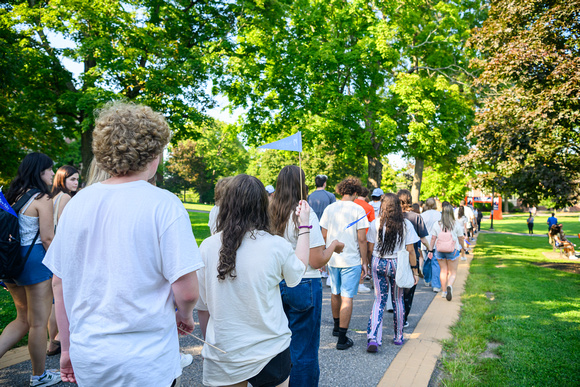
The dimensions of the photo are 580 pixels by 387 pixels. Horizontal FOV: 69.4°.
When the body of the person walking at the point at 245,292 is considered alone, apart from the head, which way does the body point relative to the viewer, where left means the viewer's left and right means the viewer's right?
facing away from the viewer

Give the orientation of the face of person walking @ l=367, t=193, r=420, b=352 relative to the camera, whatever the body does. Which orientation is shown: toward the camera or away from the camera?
away from the camera

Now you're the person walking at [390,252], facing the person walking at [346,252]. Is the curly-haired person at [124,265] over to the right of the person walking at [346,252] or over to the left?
left

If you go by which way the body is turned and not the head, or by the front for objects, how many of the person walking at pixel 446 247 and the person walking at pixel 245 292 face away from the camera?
2

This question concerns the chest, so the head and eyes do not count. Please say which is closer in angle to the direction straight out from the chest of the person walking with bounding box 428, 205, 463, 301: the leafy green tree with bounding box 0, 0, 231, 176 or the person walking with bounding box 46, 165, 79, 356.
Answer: the leafy green tree

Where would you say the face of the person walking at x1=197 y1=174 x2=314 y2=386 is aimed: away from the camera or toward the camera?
away from the camera

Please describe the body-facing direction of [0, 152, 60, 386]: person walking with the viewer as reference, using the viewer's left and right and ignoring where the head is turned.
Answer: facing away from the viewer and to the right of the viewer

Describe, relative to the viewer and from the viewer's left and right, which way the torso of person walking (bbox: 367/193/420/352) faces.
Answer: facing away from the viewer

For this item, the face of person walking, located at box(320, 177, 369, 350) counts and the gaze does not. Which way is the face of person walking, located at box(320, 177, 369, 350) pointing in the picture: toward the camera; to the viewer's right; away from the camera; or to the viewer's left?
away from the camera

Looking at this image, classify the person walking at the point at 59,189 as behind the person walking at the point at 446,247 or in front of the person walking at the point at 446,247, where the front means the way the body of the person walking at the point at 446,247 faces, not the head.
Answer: behind

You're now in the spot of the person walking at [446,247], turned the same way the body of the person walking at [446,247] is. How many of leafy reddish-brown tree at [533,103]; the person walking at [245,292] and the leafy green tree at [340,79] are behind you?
1

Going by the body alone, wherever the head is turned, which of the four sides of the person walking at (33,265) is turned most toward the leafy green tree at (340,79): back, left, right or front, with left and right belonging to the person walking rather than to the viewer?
front

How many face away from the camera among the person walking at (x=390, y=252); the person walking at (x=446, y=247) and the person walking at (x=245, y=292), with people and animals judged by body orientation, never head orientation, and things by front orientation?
3

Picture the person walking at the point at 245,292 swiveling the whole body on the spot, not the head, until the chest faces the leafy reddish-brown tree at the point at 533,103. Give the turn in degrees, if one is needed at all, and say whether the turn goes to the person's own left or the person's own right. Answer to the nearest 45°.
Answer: approximately 45° to the person's own right

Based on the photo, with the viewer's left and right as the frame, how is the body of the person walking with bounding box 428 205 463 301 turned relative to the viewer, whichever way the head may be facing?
facing away from the viewer

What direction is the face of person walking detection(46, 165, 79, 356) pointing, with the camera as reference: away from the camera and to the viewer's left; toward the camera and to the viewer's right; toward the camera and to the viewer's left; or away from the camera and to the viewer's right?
toward the camera and to the viewer's right
